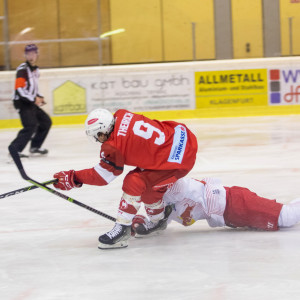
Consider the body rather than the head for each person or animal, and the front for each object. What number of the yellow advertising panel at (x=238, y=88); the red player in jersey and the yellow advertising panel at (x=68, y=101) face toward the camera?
2

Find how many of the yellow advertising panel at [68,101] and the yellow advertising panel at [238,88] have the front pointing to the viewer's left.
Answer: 0

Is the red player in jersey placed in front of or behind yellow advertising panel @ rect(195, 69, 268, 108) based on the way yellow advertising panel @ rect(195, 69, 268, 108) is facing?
in front

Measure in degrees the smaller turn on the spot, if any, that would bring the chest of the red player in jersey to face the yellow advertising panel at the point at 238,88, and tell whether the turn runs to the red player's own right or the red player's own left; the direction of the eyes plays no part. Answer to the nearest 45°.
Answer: approximately 90° to the red player's own right

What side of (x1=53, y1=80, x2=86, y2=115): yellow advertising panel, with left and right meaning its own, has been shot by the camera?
front

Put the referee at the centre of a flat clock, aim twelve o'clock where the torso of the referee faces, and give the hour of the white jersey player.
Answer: The white jersey player is roughly at 1 o'clock from the referee.

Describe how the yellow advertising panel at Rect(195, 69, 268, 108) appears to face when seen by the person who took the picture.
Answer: facing the viewer

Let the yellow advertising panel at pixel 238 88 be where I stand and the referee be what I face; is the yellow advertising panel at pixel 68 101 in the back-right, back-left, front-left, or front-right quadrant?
front-right

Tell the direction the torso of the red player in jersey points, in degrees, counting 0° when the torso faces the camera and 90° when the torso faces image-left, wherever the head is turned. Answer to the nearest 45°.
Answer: approximately 90°

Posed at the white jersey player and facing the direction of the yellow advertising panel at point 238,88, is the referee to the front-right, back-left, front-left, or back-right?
front-left

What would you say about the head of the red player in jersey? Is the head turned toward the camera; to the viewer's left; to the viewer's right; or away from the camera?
to the viewer's left
